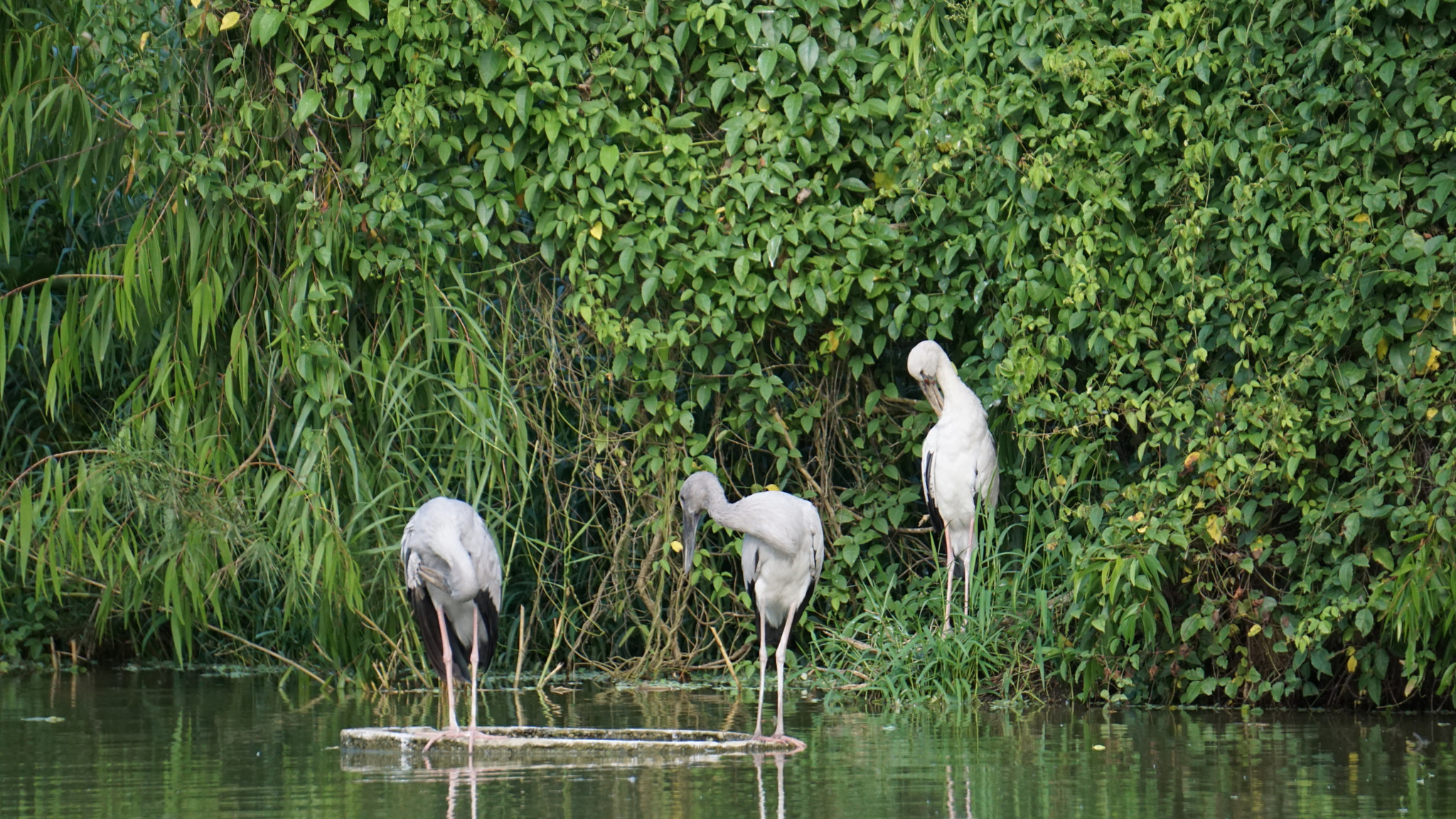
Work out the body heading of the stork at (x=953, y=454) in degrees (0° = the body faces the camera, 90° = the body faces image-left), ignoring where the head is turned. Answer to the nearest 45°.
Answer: approximately 0°

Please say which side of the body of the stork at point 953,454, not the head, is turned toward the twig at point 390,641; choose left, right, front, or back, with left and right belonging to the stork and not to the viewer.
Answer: right

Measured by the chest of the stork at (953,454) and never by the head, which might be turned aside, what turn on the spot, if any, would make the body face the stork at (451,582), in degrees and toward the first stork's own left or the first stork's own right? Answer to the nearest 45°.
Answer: approximately 45° to the first stork's own right
